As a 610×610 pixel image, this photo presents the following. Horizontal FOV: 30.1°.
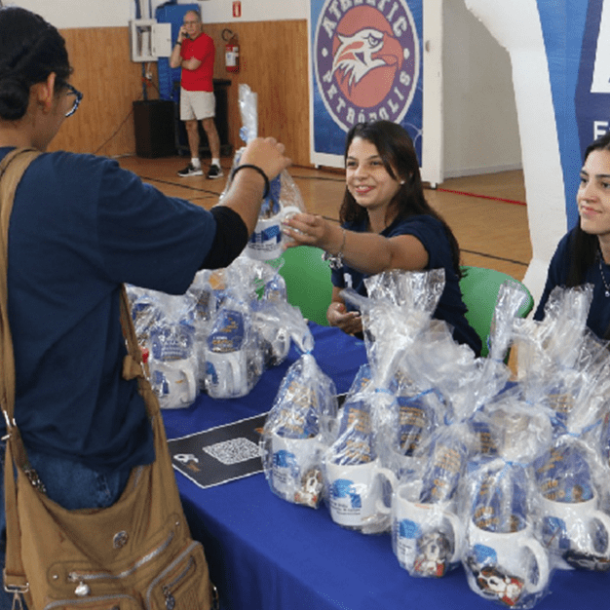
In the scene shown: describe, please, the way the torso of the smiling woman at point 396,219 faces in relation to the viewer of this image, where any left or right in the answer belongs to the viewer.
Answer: facing the viewer and to the left of the viewer

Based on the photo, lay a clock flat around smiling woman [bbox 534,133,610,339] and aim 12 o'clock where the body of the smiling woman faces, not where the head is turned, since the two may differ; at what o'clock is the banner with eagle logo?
The banner with eagle logo is roughly at 4 o'clock from the smiling woman.

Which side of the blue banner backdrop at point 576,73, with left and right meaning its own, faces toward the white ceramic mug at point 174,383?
front

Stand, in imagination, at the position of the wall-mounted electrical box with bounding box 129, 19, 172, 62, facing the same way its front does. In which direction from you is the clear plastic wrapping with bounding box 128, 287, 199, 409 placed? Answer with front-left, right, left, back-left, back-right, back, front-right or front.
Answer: front

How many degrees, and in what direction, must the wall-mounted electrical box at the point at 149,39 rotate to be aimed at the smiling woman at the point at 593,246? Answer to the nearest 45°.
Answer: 0° — it already faces them

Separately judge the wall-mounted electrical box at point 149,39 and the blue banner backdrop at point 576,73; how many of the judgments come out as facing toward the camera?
2

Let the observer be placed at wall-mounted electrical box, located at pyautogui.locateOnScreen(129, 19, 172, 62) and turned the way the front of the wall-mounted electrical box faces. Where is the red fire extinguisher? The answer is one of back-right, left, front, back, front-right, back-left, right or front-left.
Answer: front-left

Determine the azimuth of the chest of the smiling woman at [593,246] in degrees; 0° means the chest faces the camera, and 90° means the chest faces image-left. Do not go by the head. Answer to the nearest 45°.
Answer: approximately 45°

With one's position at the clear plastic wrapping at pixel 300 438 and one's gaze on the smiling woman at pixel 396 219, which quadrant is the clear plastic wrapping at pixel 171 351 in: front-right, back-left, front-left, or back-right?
front-left

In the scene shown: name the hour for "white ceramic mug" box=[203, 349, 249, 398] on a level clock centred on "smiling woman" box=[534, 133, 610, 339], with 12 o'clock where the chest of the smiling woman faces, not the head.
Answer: The white ceramic mug is roughly at 12 o'clock from the smiling woman.

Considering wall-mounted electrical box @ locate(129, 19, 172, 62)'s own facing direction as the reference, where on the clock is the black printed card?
The black printed card is roughly at 12 o'clock from the wall-mounted electrical box.

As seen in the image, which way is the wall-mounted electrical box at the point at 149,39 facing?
toward the camera

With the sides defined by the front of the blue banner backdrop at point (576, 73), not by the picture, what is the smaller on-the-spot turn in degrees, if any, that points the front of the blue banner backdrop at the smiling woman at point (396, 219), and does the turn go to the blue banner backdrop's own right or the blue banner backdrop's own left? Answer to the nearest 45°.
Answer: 0° — it already faces them

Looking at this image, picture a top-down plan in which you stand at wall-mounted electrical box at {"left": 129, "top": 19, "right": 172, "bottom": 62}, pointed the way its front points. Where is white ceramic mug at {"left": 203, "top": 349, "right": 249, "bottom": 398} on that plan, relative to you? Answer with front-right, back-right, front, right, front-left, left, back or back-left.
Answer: front

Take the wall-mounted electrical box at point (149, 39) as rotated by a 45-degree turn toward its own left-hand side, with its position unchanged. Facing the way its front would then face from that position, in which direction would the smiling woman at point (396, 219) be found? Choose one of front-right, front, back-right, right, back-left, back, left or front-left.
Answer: front-right
